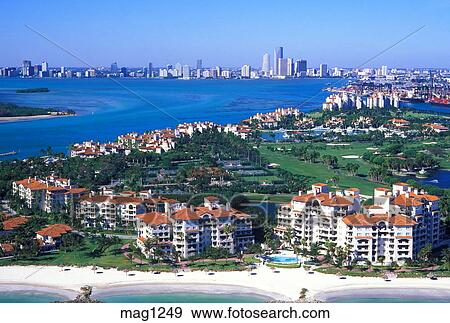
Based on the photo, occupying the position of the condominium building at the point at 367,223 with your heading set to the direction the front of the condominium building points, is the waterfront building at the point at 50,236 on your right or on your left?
on your right

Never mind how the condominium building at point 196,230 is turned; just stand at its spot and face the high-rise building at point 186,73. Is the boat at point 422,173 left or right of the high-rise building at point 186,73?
right

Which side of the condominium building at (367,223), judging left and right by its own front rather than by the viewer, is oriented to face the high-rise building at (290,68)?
back

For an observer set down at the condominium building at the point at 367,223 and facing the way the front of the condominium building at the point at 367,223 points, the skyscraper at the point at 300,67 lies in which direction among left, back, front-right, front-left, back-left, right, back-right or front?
back

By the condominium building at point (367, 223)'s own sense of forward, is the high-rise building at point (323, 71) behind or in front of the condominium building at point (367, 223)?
behind

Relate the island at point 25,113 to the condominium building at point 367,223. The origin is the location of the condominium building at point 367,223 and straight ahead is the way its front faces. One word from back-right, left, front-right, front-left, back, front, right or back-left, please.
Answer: back-right

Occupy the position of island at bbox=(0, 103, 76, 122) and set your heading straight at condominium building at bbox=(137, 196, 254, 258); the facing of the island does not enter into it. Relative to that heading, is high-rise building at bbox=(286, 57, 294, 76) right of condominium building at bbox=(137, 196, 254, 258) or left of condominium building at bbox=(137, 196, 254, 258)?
left

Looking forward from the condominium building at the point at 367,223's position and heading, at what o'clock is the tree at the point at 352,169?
The tree is roughly at 6 o'clock from the condominium building.

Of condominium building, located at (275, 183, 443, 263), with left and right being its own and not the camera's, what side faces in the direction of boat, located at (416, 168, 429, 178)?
back

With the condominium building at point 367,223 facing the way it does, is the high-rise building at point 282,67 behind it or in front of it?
behind
